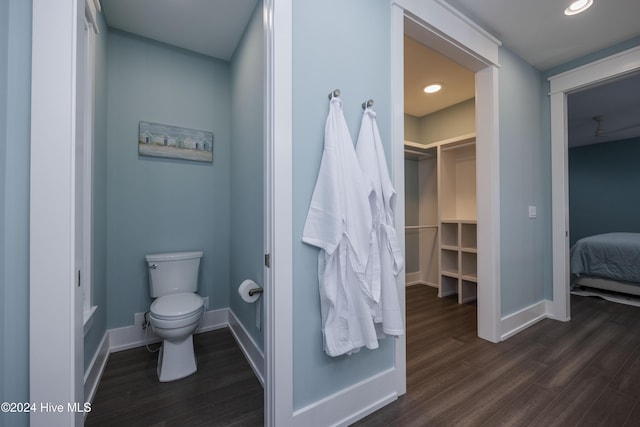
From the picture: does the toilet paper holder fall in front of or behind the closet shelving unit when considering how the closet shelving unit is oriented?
in front

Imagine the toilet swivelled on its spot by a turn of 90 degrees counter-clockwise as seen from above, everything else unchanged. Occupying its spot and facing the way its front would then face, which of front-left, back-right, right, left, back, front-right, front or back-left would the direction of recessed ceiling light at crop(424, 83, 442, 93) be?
front

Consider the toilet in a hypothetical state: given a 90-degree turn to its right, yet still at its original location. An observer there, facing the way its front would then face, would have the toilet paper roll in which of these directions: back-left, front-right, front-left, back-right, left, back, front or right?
back-left

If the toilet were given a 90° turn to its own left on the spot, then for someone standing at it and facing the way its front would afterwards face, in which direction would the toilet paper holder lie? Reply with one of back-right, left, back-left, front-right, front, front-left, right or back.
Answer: front-right

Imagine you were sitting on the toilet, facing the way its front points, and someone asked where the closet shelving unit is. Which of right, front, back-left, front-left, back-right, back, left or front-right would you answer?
left

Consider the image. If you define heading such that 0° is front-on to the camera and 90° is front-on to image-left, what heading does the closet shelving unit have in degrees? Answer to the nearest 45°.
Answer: approximately 45°

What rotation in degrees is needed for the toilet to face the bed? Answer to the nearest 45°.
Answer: approximately 90° to its left
